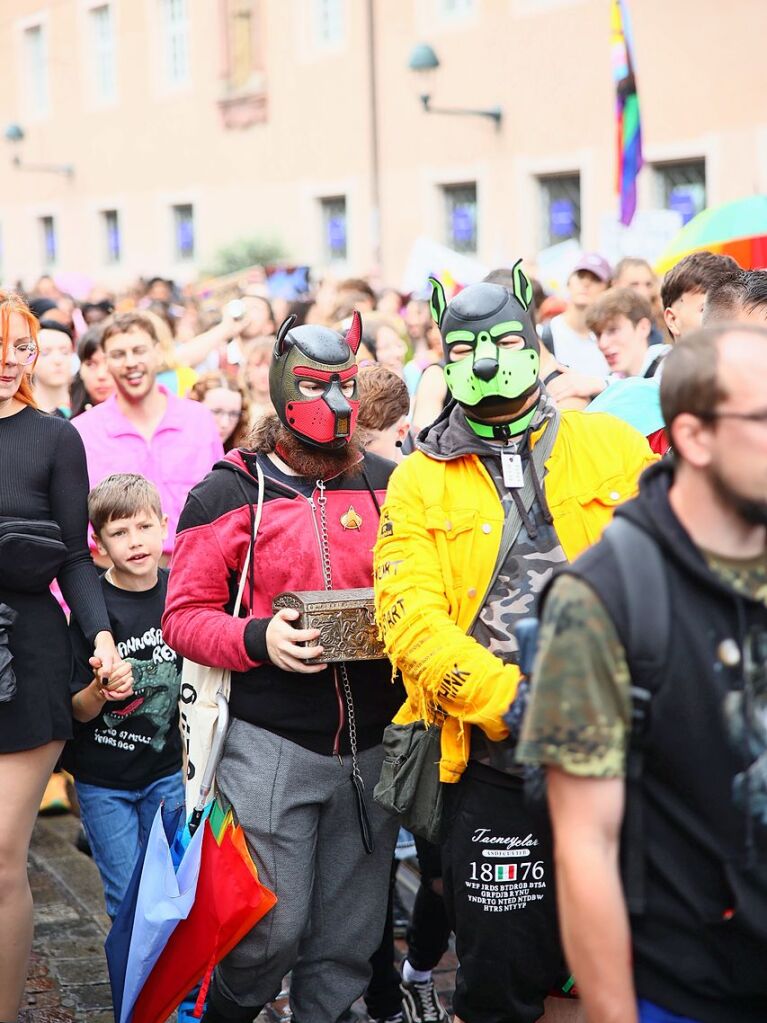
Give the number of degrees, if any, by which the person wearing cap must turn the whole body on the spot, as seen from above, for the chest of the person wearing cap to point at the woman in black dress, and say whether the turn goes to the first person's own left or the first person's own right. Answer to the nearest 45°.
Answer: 0° — they already face them

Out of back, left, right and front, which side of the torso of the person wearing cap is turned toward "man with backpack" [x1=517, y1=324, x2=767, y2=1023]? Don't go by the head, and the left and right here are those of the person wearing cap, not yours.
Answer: front

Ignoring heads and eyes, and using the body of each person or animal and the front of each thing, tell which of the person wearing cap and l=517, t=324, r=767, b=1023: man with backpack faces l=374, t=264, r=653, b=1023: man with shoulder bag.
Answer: the person wearing cap

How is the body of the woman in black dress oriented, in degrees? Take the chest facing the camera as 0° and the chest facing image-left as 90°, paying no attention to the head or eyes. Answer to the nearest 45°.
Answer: approximately 0°

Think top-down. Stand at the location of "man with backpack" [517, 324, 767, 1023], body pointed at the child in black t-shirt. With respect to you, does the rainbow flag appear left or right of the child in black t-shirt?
right

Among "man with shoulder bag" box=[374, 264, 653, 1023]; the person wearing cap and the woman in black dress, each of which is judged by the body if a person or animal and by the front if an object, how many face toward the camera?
3

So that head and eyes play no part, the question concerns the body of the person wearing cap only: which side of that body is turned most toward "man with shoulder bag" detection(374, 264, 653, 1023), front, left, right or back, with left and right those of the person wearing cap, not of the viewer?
front
